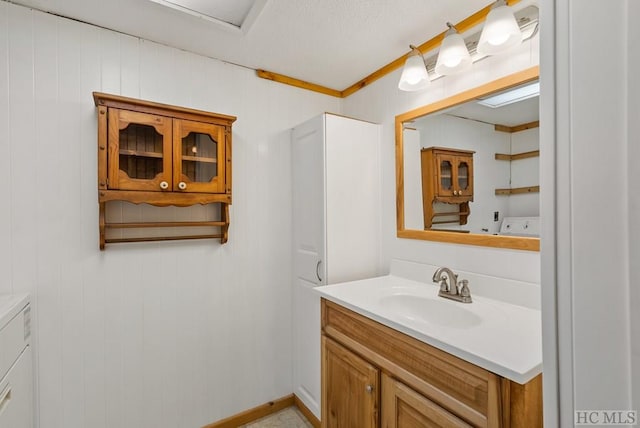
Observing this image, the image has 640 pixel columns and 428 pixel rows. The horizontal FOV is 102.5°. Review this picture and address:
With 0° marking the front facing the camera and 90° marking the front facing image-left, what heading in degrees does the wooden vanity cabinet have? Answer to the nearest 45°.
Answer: approximately 45°

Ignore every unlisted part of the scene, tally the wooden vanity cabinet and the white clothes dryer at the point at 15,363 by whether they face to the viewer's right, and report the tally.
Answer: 1

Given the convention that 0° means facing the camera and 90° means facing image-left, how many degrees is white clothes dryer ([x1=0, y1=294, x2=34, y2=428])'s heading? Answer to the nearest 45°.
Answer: approximately 270°

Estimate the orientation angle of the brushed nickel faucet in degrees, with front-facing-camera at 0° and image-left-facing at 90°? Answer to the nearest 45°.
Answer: approximately 45°
